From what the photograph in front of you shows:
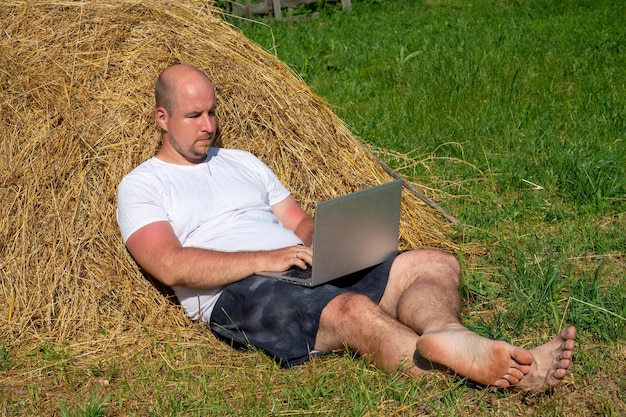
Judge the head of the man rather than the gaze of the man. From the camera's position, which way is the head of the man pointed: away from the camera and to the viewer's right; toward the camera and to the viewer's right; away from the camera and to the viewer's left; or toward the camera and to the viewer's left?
toward the camera and to the viewer's right

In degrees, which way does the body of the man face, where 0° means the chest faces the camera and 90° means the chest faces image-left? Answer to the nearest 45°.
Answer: approximately 315°

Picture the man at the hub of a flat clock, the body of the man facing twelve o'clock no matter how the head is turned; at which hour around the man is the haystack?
The haystack is roughly at 6 o'clock from the man.
